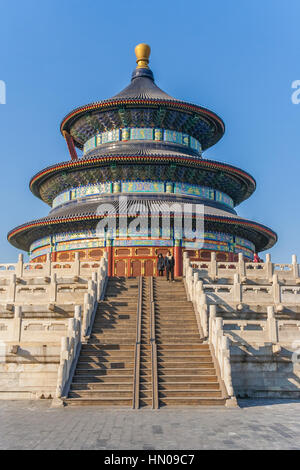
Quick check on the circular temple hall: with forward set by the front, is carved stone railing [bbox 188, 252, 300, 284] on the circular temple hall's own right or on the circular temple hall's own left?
on the circular temple hall's own left
